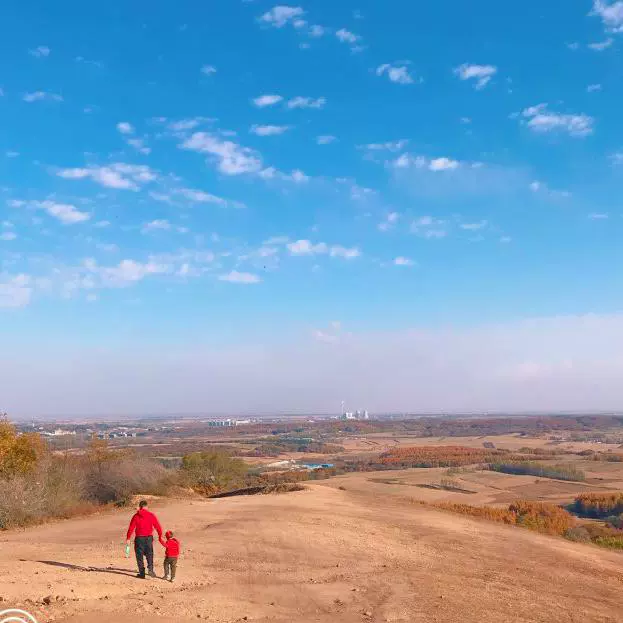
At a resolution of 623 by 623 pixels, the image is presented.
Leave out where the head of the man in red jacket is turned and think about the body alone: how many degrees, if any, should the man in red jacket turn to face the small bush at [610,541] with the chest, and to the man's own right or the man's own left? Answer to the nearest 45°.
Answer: approximately 45° to the man's own right

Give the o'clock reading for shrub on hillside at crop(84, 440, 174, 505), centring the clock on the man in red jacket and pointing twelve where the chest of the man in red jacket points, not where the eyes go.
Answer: The shrub on hillside is roughly at 12 o'clock from the man in red jacket.

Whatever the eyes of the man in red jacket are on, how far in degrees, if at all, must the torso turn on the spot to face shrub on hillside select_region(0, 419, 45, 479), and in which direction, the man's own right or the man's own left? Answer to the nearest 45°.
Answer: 0° — they already face it

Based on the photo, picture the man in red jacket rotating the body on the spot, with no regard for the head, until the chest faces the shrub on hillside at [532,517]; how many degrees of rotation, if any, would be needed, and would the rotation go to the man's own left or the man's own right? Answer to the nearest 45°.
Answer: approximately 45° to the man's own right

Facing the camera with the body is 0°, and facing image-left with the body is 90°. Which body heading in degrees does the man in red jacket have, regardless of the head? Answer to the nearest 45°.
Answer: approximately 180°

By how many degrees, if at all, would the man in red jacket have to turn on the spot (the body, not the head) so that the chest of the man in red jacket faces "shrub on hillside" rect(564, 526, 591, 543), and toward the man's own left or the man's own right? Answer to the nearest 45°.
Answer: approximately 45° to the man's own right

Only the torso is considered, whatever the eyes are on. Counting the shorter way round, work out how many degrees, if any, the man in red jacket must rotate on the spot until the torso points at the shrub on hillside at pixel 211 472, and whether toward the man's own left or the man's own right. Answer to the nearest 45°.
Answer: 0° — they already face it
